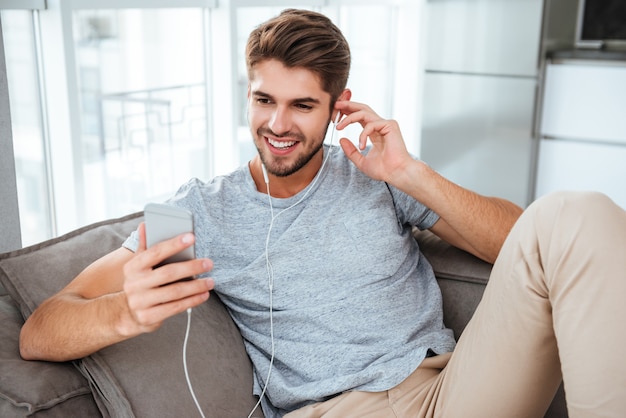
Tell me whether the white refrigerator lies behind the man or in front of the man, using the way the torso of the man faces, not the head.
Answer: behind

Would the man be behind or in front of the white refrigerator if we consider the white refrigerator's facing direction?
in front

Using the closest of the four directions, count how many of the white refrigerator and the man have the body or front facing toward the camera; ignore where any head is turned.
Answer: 2

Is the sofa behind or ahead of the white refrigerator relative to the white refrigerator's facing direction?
ahead

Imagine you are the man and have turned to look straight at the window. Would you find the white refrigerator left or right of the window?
right

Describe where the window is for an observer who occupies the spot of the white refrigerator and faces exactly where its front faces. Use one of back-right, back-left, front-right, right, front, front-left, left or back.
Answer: front-right

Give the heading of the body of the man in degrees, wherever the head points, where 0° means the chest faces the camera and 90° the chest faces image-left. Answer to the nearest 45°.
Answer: approximately 0°

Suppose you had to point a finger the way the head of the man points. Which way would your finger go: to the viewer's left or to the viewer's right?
to the viewer's left

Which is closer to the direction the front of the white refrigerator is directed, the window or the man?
the man

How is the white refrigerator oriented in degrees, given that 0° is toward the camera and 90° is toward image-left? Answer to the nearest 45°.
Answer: approximately 0°
